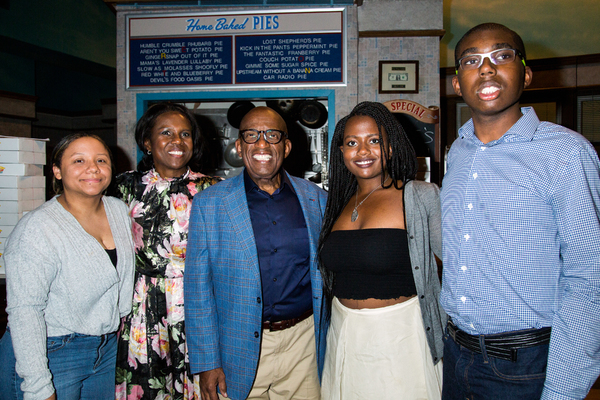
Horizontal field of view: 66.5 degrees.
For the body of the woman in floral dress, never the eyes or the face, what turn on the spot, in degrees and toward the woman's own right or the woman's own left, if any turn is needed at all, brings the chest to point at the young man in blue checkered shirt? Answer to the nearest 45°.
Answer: approximately 45° to the woman's own left

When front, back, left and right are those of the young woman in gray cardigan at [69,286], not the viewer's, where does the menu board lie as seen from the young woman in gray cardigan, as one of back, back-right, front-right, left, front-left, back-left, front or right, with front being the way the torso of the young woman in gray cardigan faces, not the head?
left

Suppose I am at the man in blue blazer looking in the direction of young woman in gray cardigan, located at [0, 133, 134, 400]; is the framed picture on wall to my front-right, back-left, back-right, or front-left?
back-right

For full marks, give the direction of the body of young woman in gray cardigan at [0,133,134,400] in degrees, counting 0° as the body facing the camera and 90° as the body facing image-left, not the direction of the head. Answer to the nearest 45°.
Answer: approximately 315°

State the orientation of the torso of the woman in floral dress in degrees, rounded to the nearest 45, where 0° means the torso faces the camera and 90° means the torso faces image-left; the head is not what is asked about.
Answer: approximately 0°

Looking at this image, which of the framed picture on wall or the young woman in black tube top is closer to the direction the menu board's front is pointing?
the young woman in black tube top

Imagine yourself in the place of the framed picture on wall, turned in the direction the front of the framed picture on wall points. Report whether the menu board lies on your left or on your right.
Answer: on your right

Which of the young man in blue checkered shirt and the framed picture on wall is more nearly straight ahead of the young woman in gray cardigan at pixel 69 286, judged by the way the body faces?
the young man in blue checkered shirt
